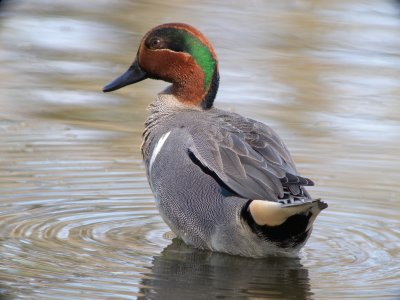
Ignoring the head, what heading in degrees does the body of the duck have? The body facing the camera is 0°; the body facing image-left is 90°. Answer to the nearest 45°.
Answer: approximately 135°
